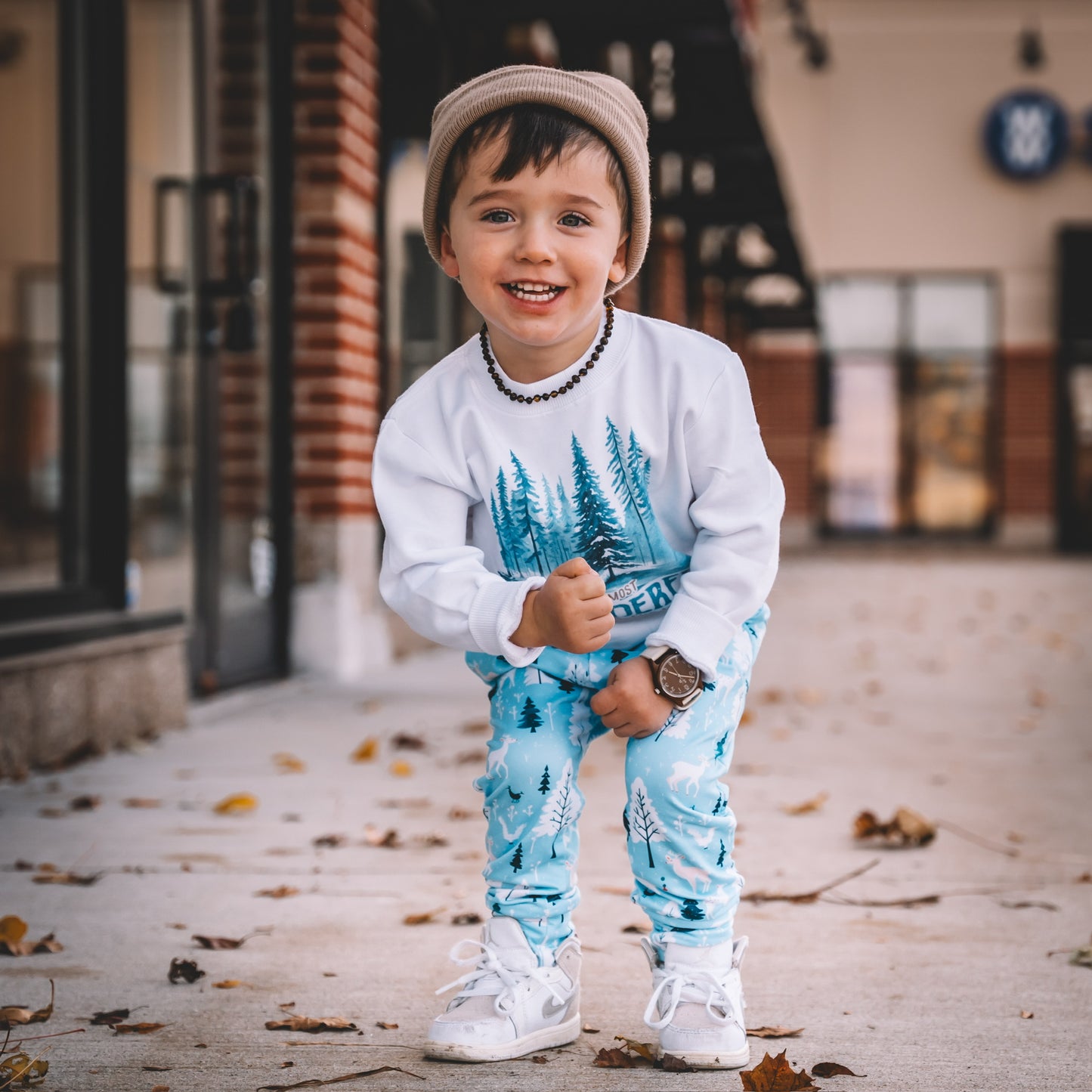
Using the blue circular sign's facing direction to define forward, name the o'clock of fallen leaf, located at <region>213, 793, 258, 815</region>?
The fallen leaf is roughly at 12 o'clock from the blue circular sign.

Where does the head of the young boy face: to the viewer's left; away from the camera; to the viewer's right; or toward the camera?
toward the camera

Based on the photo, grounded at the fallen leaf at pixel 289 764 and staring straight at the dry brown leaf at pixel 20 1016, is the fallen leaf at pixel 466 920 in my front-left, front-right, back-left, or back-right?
front-left

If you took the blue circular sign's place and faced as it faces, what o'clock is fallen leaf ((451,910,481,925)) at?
The fallen leaf is roughly at 12 o'clock from the blue circular sign.

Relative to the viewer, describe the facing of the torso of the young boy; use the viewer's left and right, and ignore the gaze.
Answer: facing the viewer

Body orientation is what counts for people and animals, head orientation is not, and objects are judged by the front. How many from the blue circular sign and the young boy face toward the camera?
2

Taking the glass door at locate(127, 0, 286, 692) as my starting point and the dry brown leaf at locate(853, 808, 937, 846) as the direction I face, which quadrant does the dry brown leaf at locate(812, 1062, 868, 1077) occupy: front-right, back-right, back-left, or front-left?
front-right

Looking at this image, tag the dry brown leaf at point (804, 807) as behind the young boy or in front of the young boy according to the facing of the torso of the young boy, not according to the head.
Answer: behind

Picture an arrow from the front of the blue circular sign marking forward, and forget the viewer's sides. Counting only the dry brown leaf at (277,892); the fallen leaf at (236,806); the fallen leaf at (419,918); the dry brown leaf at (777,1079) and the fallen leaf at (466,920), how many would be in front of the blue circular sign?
5

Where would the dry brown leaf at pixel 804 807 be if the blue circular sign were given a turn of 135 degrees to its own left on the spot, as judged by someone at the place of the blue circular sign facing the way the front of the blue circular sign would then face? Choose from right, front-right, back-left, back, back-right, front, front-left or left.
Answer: back-right

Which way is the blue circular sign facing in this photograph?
toward the camera

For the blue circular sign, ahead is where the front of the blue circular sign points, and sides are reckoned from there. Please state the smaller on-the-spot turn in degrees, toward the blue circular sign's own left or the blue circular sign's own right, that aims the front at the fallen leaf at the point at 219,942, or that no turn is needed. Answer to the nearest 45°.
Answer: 0° — it already faces it

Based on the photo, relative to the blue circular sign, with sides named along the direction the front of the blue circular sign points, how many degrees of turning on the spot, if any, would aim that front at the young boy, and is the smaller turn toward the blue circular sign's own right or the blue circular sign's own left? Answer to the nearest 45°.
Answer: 0° — it already faces them

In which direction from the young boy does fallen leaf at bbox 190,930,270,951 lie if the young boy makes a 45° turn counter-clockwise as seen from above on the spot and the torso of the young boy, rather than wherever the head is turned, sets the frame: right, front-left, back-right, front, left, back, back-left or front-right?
back

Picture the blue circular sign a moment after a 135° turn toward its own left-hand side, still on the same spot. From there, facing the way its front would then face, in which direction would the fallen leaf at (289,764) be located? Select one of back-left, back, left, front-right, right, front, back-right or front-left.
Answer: back-right

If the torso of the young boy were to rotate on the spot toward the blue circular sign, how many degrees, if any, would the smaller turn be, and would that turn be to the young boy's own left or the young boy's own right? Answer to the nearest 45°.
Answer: approximately 180°

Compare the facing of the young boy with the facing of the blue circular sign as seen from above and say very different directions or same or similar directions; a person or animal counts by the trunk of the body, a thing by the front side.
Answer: same or similar directions

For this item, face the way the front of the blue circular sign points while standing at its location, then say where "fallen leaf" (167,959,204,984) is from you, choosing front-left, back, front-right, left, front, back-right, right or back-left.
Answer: front

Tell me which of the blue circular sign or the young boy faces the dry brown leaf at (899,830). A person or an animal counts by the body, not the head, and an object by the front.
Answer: the blue circular sign
